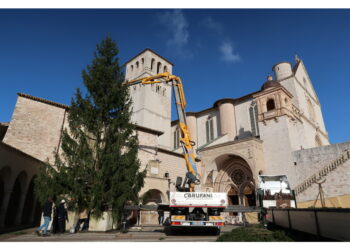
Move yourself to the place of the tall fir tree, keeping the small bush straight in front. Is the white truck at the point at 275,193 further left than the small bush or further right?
left

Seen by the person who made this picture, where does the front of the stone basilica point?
facing the viewer and to the right of the viewer

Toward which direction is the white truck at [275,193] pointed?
toward the camera

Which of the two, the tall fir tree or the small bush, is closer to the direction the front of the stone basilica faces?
the small bush

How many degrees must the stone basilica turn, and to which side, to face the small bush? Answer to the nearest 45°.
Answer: approximately 45° to its right

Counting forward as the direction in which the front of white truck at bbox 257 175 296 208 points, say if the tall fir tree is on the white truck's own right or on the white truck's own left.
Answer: on the white truck's own right

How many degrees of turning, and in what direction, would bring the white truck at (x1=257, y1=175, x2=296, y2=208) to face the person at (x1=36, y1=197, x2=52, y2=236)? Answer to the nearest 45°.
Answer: approximately 45° to its right

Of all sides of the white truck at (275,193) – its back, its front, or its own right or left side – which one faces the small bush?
front
